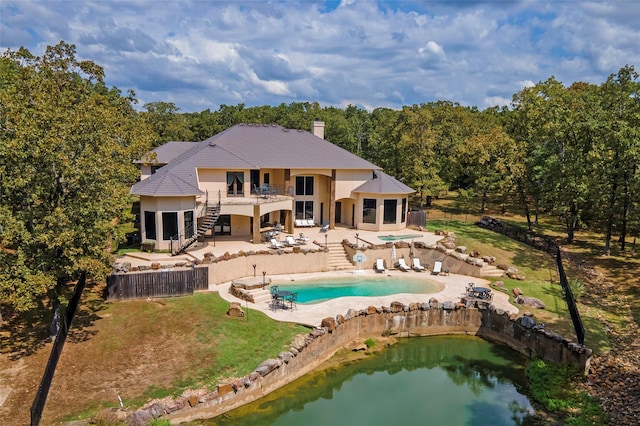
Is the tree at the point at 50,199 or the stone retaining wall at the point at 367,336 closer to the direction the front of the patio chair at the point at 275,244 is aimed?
the stone retaining wall

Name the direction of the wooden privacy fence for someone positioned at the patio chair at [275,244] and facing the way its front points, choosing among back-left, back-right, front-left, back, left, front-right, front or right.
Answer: right

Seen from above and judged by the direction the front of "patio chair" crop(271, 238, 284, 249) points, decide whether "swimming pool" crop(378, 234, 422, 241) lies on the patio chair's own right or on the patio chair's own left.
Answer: on the patio chair's own left

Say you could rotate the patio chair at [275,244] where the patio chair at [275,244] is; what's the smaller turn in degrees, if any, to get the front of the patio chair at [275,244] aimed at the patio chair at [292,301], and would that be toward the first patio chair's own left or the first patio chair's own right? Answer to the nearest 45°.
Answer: approximately 45° to the first patio chair's own right

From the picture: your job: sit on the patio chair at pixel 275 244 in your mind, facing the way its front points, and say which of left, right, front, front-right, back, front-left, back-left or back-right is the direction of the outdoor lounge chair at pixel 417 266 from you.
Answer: front-left

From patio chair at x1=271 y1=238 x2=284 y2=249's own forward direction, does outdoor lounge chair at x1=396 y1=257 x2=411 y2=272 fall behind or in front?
in front

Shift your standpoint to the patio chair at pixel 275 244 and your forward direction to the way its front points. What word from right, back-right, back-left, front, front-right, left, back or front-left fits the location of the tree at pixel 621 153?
front-left

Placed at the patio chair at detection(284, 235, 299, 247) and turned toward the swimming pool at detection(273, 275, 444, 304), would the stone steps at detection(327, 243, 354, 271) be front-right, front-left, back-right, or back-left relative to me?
front-left

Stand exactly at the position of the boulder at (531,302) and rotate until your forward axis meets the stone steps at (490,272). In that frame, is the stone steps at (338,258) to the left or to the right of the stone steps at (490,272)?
left

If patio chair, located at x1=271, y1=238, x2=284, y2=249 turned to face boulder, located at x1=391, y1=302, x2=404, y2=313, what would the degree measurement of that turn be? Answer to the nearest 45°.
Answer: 0° — it already faces it

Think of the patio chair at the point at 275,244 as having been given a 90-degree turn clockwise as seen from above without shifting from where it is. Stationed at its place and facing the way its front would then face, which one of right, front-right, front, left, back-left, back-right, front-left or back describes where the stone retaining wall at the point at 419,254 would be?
back-left

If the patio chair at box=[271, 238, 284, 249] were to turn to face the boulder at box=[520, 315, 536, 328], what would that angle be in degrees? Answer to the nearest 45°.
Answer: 0° — it already faces it

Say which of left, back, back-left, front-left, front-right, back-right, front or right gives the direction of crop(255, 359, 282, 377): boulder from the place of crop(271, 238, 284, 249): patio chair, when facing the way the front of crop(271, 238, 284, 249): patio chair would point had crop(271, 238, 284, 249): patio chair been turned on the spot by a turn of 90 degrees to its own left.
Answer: back-right

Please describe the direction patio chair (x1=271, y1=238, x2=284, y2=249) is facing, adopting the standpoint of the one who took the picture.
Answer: facing the viewer and to the right of the viewer

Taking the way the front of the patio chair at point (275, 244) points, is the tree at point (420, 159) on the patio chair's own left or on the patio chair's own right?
on the patio chair's own left

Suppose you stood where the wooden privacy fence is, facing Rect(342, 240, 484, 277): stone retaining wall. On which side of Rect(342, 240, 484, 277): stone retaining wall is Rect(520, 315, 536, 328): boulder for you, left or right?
right

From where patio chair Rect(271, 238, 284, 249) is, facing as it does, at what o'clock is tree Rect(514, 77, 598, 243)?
The tree is roughly at 10 o'clock from the patio chair.

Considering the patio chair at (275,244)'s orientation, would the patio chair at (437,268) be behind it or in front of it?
in front

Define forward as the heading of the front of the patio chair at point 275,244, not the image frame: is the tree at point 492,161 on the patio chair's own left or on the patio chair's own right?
on the patio chair's own left

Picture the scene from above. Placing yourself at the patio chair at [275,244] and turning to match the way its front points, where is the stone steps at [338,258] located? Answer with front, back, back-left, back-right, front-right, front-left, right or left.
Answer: front-left

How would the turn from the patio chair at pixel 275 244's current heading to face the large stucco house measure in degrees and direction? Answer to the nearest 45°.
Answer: approximately 135° to its left
